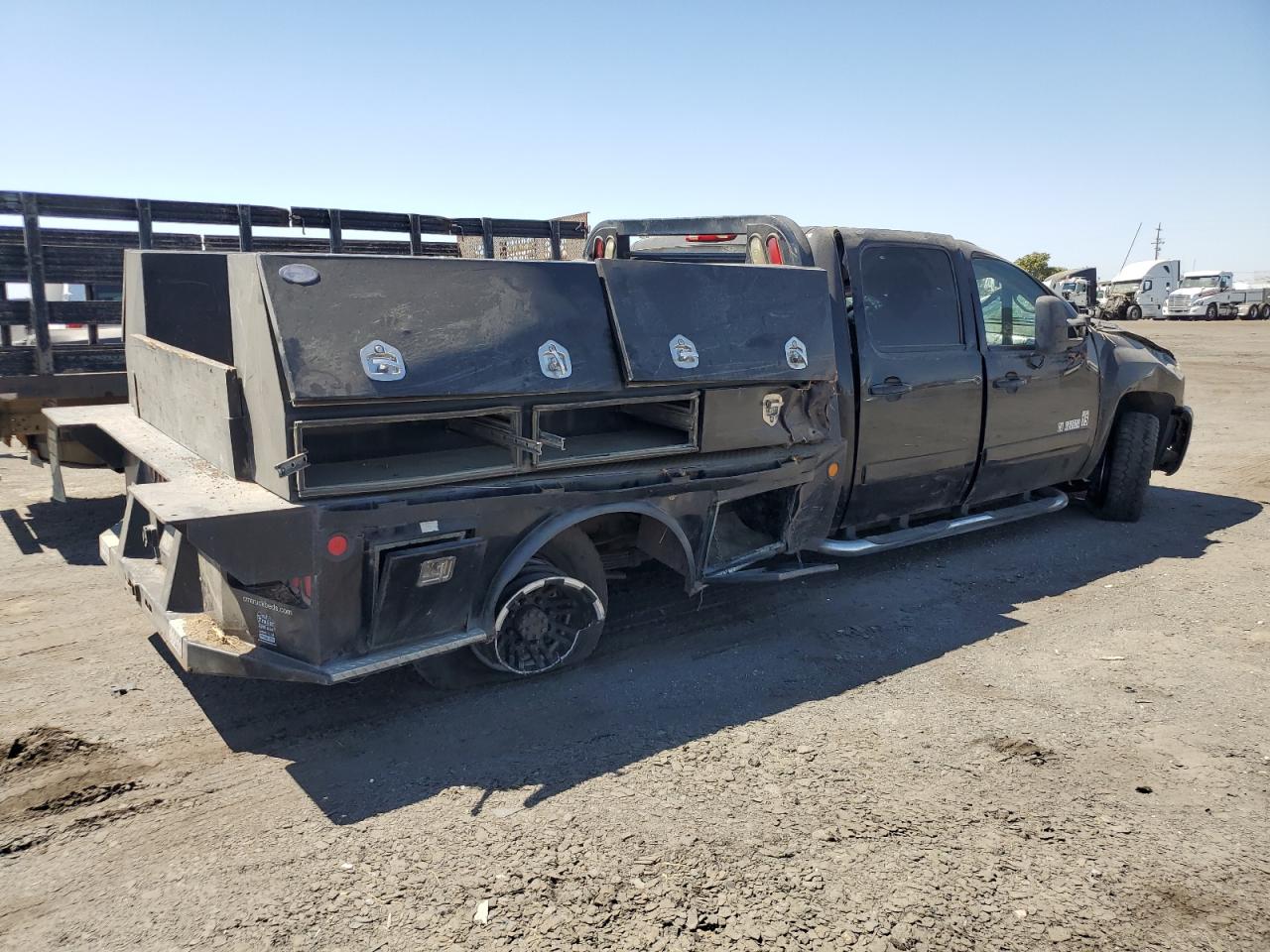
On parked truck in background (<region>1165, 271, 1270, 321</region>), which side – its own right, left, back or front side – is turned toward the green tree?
right

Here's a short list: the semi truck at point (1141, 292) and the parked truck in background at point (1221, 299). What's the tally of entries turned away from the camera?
0

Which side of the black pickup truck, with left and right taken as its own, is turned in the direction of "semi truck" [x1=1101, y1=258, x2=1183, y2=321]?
front

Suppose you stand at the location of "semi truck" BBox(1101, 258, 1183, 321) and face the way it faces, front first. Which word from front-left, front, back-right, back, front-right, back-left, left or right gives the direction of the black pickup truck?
front-left

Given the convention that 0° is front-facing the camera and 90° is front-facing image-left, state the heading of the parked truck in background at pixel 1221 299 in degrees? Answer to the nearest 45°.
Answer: approximately 45°

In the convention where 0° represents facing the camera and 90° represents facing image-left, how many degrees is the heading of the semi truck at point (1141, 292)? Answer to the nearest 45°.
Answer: approximately 45°

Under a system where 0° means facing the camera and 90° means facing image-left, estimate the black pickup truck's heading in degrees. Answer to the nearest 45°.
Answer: approximately 225°

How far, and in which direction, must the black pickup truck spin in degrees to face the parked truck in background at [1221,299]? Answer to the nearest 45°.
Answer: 0° — it already faces it

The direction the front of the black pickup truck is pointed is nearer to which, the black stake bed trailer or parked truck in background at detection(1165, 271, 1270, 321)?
the parked truck in background

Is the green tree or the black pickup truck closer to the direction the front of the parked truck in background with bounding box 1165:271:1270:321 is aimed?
the black pickup truck

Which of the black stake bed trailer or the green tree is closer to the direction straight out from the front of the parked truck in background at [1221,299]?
the black stake bed trailer
